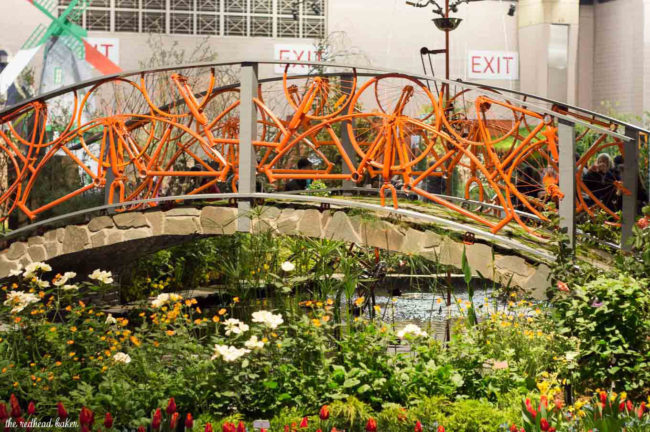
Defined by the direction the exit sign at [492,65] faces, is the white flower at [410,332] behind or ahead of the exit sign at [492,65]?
ahead

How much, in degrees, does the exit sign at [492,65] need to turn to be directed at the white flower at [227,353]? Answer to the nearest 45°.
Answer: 0° — it already faces it

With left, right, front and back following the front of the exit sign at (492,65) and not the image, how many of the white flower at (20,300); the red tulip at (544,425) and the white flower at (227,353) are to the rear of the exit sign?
0

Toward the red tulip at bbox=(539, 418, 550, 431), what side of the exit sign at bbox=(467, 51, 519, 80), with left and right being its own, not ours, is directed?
front

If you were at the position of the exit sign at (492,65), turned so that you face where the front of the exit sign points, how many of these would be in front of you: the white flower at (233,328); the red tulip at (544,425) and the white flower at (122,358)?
3

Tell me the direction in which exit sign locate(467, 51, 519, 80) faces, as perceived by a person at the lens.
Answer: facing the viewer

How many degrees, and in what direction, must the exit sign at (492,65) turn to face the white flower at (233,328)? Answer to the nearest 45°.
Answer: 0° — it already faces it

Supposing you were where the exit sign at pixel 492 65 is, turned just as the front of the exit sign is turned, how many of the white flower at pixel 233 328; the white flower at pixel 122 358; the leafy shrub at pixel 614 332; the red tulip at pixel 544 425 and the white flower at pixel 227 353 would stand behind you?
0

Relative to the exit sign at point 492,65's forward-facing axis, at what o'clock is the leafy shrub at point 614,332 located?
The leafy shrub is roughly at 12 o'clock from the exit sign.

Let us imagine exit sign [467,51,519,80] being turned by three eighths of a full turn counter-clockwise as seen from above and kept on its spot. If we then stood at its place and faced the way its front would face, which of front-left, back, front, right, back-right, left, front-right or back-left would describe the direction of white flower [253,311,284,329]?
back-right
